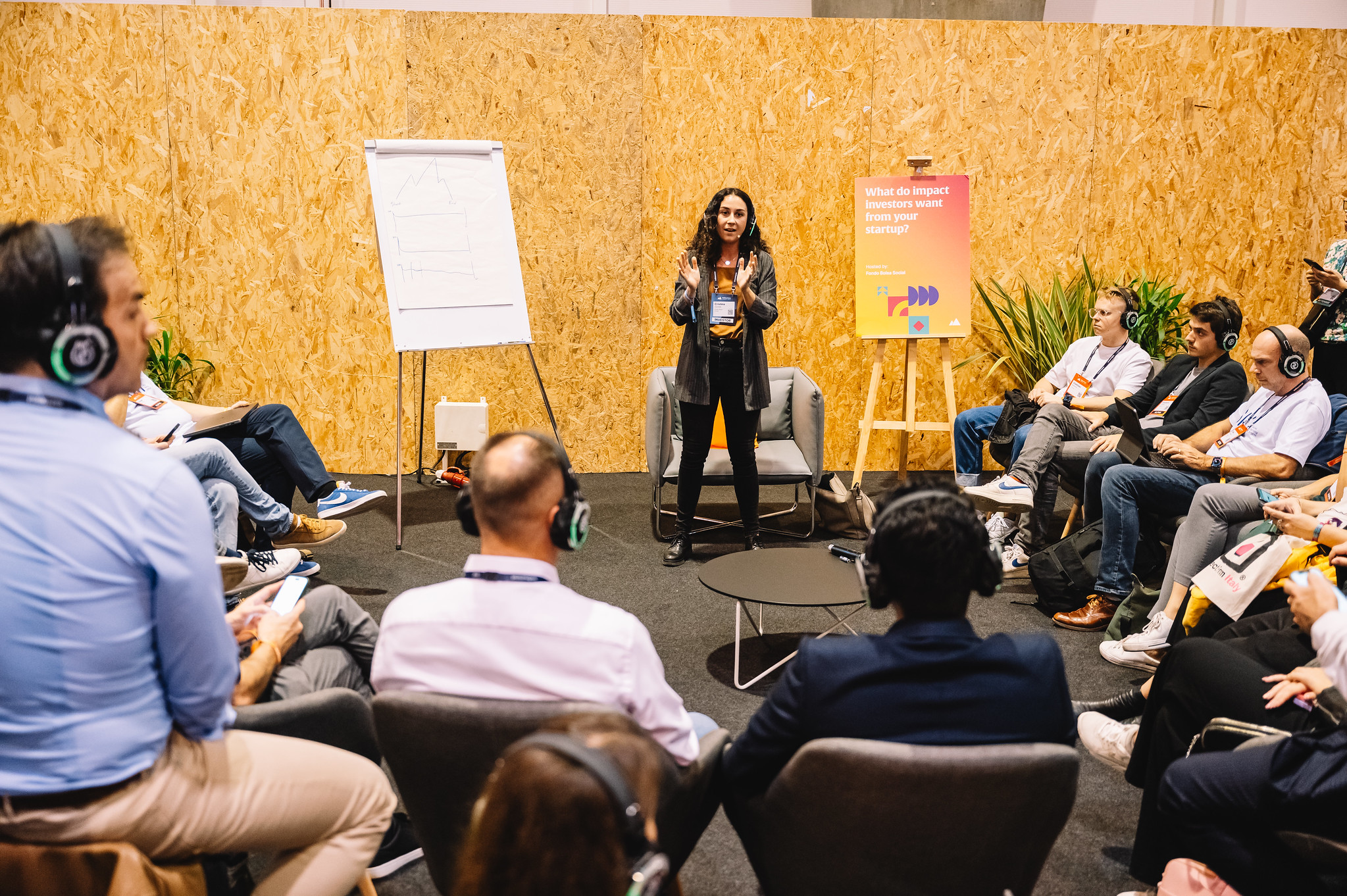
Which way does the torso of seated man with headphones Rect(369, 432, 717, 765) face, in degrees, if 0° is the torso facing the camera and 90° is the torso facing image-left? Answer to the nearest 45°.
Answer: approximately 180°

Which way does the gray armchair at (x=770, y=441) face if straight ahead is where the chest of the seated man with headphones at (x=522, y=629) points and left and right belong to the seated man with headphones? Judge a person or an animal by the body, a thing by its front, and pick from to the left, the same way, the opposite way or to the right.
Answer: the opposite way

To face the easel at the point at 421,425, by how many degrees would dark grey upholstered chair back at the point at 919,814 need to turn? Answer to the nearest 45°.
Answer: approximately 45° to its left

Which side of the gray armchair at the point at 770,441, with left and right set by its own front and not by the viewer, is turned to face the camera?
front

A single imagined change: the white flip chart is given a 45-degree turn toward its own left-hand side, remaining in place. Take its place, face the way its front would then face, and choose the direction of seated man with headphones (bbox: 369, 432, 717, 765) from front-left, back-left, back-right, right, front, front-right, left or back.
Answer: front-right

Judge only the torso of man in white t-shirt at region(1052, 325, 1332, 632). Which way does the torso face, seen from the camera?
to the viewer's left

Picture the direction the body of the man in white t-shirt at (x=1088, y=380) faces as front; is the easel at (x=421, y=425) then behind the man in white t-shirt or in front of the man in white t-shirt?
in front

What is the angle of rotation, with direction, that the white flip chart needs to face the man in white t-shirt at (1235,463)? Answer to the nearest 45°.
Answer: approximately 45° to its left

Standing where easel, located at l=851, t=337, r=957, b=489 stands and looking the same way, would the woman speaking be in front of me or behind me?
in front

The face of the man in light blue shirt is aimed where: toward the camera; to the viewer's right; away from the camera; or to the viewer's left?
to the viewer's right

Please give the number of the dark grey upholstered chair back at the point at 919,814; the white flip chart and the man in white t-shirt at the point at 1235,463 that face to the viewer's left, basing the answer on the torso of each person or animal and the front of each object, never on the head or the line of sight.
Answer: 1

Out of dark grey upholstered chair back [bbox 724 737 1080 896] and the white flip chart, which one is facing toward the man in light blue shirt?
the white flip chart

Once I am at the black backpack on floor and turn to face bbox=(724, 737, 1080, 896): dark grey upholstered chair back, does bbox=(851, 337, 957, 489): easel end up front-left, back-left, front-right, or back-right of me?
back-right

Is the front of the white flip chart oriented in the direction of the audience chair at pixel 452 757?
yes

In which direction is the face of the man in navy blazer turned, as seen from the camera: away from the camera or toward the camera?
away from the camera
